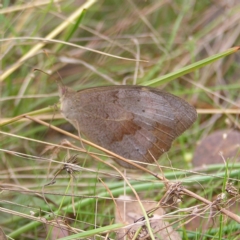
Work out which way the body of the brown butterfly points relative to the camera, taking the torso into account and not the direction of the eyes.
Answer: to the viewer's left
